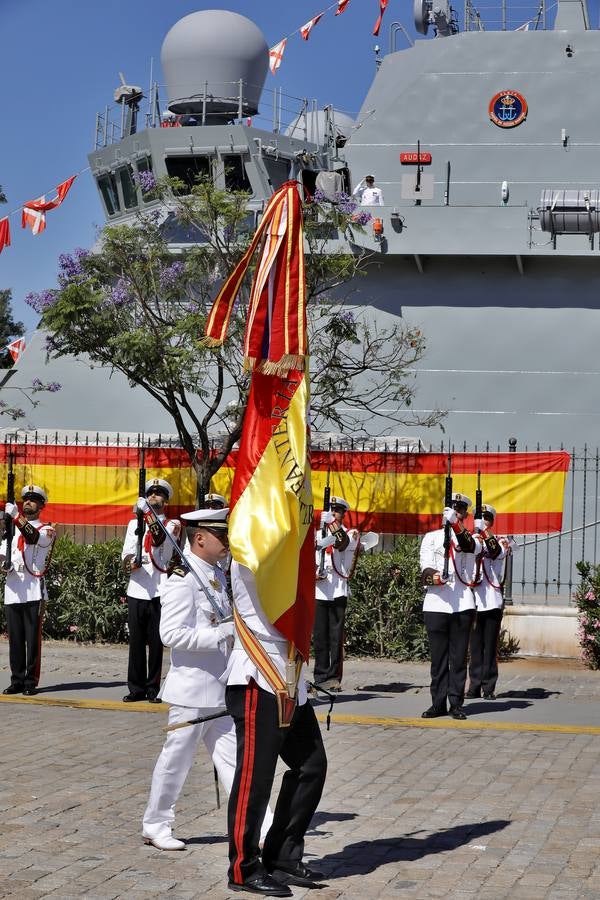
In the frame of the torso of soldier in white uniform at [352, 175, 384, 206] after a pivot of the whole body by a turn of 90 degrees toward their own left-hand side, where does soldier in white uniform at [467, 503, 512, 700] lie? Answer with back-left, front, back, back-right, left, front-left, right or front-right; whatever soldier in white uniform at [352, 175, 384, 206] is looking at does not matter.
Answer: right

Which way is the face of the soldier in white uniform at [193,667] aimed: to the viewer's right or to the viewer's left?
to the viewer's right

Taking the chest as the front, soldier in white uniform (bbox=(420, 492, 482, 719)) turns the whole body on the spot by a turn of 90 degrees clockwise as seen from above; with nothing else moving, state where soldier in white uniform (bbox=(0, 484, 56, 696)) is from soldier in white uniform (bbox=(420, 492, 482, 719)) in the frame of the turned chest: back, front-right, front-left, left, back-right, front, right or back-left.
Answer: front

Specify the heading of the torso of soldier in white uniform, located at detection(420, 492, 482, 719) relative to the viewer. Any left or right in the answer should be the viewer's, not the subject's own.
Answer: facing the viewer

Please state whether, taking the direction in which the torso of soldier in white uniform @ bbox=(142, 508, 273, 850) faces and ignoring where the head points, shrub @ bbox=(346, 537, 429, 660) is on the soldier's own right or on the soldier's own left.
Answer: on the soldier's own left

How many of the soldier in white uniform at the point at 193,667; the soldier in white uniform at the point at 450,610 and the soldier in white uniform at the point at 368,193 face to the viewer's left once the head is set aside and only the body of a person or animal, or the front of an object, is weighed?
0

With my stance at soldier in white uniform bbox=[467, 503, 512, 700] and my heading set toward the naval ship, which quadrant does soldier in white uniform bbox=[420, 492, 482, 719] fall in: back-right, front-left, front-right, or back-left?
back-left

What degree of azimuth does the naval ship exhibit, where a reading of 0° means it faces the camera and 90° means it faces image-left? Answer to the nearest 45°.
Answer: approximately 90°

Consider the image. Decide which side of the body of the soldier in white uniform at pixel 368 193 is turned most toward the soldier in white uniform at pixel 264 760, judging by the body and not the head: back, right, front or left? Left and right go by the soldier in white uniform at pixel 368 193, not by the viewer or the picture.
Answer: front
